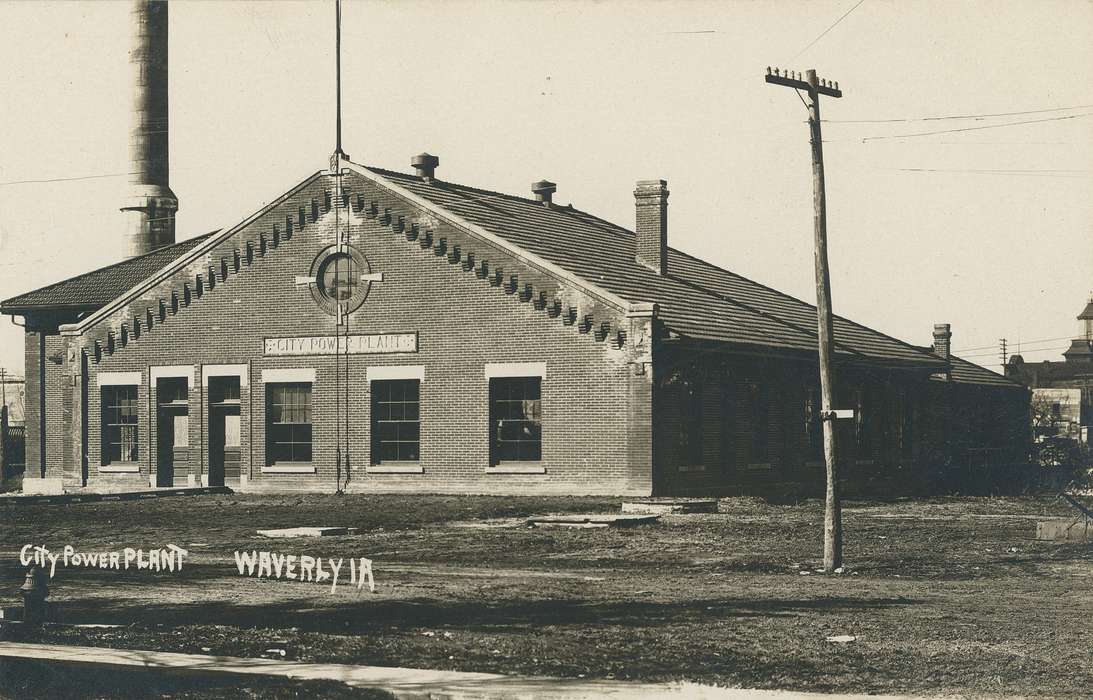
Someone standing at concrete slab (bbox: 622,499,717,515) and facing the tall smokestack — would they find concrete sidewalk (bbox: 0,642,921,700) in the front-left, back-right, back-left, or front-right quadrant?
back-left

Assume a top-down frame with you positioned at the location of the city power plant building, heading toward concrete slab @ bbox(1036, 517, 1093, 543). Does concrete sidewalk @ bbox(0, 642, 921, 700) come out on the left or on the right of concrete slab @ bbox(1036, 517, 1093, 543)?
right

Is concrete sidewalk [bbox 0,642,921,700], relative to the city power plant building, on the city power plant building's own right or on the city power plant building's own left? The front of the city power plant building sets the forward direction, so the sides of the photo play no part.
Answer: on the city power plant building's own left

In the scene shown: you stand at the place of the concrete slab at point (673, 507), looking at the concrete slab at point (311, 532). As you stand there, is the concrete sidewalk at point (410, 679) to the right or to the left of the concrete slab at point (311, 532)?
left

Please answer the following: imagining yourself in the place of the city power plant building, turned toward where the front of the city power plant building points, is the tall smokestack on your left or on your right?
on your right

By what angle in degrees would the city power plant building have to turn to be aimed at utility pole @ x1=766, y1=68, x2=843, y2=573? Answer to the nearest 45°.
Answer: approximately 45° to its left

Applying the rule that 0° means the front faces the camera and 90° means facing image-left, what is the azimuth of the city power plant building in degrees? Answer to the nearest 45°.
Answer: approximately 45°

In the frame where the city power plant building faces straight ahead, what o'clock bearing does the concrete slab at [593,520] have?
The concrete slab is roughly at 10 o'clock from the city power plant building.

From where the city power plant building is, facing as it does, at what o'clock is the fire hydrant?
The fire hydrant is roughly at 11 o'clock from the city power plant building.
